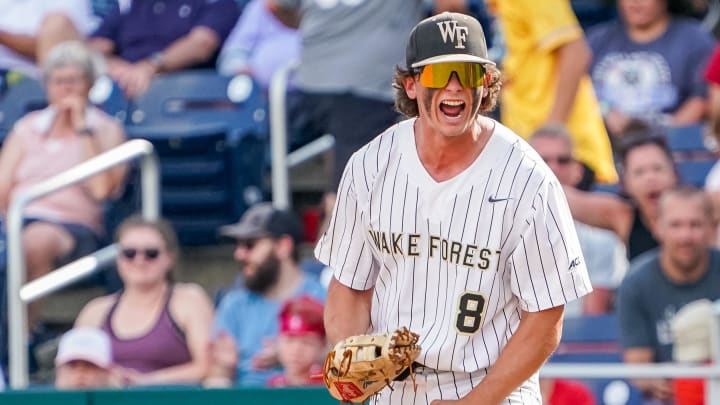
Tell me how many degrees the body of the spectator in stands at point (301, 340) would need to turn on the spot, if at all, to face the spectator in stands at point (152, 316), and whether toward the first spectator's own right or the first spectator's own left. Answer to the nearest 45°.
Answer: approximately 135° to the first spectator's own right

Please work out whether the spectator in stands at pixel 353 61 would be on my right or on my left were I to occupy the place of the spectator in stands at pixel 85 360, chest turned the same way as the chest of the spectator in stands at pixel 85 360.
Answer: on my left

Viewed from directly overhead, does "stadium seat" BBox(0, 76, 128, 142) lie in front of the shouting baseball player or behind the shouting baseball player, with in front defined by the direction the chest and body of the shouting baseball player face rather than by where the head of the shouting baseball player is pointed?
behind

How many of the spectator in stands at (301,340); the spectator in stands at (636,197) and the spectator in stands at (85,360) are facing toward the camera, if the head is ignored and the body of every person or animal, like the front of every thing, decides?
3

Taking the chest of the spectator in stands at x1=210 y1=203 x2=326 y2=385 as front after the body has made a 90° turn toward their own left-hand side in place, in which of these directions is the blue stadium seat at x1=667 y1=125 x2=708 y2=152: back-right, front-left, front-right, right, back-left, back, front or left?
front-left

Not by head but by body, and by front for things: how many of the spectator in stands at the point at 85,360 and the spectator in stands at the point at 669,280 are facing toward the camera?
2

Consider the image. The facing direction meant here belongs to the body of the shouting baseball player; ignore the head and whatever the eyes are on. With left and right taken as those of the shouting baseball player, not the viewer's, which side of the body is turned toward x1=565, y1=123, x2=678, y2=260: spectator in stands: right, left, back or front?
back
